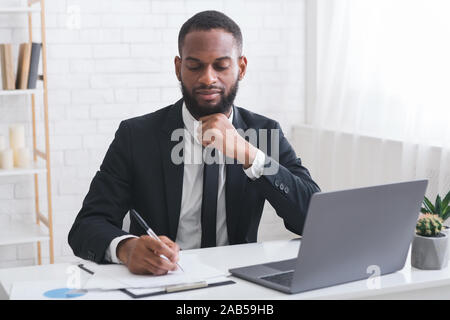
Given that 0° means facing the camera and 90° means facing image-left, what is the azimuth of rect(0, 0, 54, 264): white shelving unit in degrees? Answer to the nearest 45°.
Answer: approximately 0°

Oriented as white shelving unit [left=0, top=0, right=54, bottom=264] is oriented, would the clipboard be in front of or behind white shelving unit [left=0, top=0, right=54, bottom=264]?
in front

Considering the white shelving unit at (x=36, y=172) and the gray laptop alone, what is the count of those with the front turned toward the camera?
1

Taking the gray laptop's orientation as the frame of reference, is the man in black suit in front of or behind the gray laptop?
in front

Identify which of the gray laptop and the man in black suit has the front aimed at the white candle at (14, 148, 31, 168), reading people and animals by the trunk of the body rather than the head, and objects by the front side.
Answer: the gray laptop

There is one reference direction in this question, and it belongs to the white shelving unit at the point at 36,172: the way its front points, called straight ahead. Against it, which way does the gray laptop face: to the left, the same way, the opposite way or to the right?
the opposite way

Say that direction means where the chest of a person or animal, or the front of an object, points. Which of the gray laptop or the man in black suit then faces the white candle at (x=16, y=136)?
the gray laptop

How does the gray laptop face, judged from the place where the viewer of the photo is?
facing away from the viewer and to the left of the viewer

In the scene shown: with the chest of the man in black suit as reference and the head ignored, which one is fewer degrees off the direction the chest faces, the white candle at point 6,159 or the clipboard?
the clipboard
